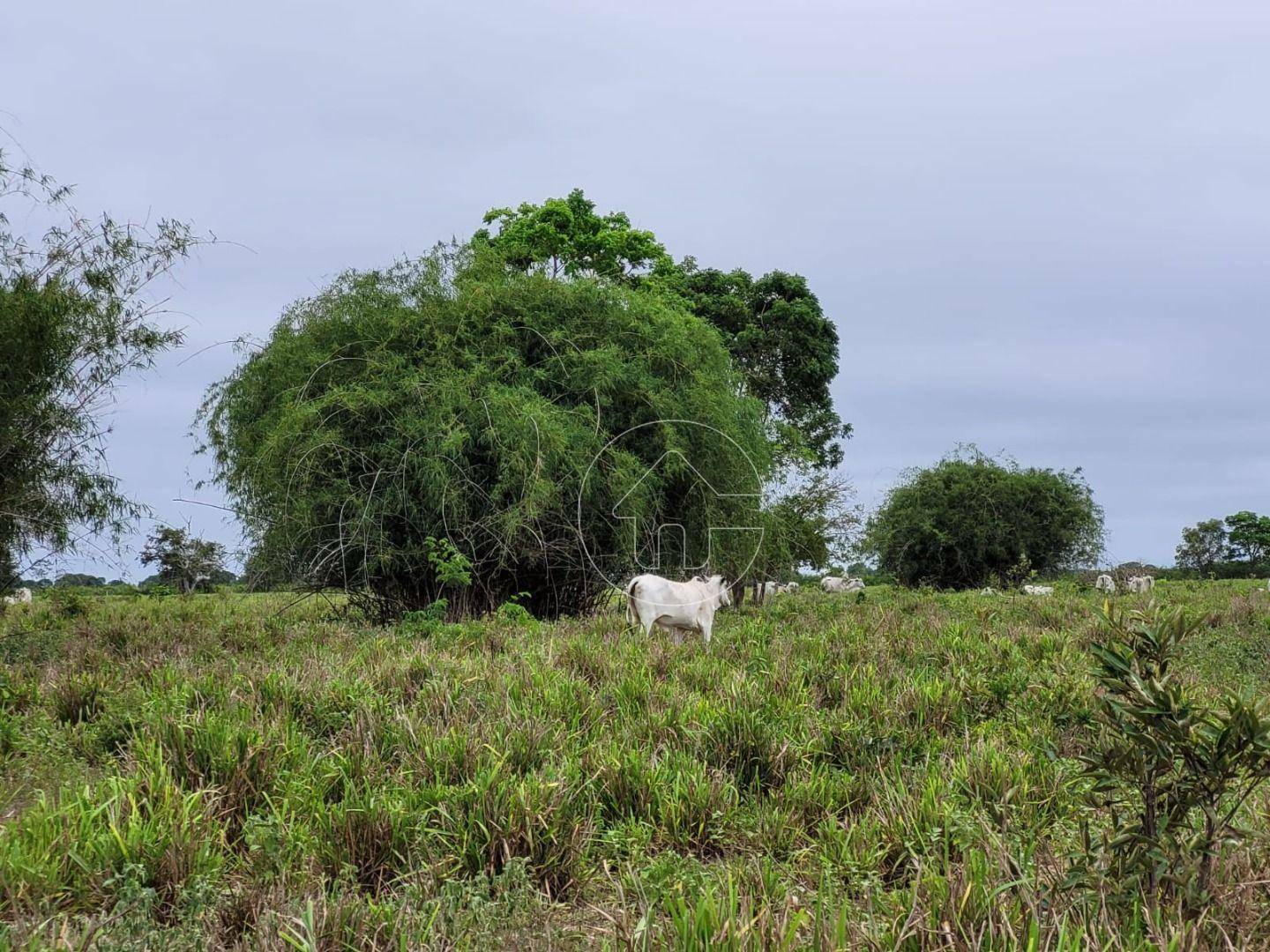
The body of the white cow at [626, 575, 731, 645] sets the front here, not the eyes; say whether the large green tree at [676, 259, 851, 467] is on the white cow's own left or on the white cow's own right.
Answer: on the white cow's own left

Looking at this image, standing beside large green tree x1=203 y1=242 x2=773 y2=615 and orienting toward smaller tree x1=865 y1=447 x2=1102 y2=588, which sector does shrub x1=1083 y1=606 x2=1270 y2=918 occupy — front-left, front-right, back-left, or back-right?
back-right

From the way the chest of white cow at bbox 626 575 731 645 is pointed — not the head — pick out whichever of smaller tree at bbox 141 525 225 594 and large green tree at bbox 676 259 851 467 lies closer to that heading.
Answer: the large green tree

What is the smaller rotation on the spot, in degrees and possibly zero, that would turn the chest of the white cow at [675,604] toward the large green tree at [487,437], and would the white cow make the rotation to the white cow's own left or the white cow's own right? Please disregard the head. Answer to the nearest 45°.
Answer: approximately 135° to the white cow's own left

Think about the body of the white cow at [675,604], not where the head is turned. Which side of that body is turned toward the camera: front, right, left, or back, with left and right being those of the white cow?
right

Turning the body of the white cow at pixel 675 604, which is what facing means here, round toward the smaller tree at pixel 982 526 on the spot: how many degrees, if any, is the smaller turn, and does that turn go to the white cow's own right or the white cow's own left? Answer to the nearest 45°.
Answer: approximately 90° to the white cow's own left

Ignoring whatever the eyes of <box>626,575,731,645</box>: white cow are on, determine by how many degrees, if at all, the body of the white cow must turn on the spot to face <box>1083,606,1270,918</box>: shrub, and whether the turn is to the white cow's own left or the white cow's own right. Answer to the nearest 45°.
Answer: approximately 90° to the white cow's own right

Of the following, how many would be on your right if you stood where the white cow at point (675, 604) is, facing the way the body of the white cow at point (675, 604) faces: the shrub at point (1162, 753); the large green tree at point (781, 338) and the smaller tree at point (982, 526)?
1

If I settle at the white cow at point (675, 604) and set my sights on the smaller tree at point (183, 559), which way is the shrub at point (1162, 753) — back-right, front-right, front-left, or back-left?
back-left

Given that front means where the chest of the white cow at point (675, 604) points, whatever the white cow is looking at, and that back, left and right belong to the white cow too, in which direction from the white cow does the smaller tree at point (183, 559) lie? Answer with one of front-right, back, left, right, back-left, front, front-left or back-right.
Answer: back-left

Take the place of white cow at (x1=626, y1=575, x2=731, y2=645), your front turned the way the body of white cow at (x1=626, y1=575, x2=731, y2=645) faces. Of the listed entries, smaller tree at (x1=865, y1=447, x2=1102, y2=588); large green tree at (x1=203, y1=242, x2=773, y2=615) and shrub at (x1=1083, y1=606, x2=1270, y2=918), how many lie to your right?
1
